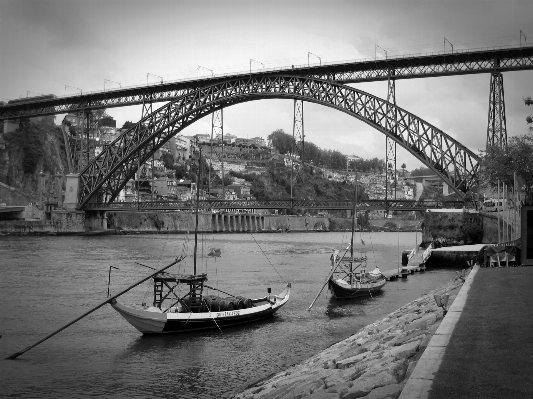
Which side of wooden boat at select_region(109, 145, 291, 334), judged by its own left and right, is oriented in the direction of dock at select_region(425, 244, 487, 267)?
front

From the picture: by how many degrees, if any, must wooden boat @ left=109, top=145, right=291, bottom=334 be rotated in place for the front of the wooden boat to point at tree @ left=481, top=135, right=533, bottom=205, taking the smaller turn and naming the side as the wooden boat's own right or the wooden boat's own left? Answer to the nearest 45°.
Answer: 0° — it already faces it

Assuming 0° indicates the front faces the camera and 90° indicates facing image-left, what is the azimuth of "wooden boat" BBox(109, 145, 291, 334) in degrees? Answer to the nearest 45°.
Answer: approximately 225°
